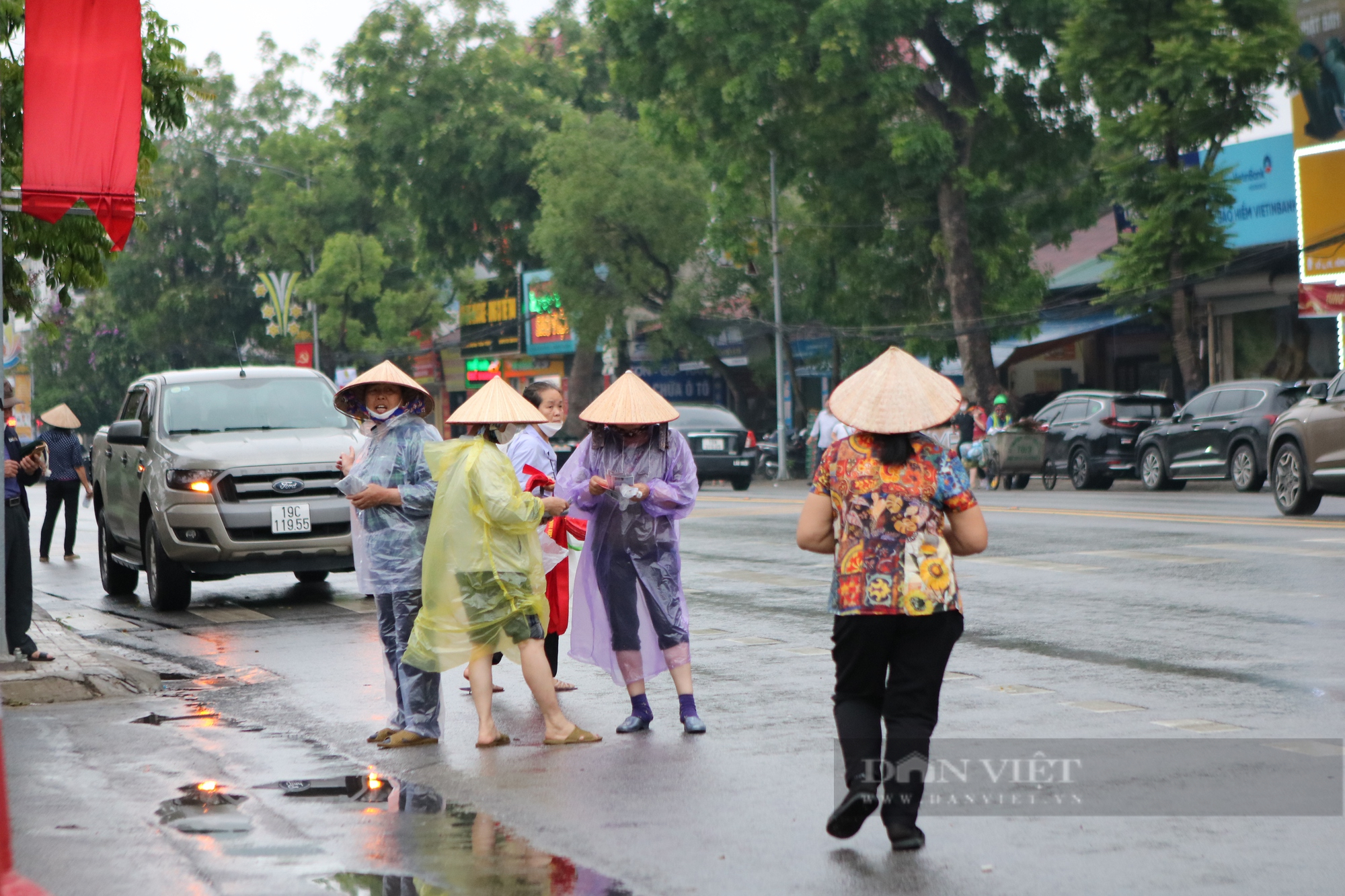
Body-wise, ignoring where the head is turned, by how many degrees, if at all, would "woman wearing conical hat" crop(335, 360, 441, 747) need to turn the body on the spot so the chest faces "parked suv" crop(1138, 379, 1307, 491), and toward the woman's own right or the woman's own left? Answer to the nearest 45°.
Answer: approximately 180°

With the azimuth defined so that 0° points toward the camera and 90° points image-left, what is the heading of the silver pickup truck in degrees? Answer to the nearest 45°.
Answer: approximately 315°

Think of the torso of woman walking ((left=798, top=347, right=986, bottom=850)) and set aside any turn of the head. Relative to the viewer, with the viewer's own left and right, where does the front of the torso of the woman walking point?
facing away from the viewer

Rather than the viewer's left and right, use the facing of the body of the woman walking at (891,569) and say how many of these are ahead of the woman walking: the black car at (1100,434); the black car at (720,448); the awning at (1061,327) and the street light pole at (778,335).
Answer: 4
